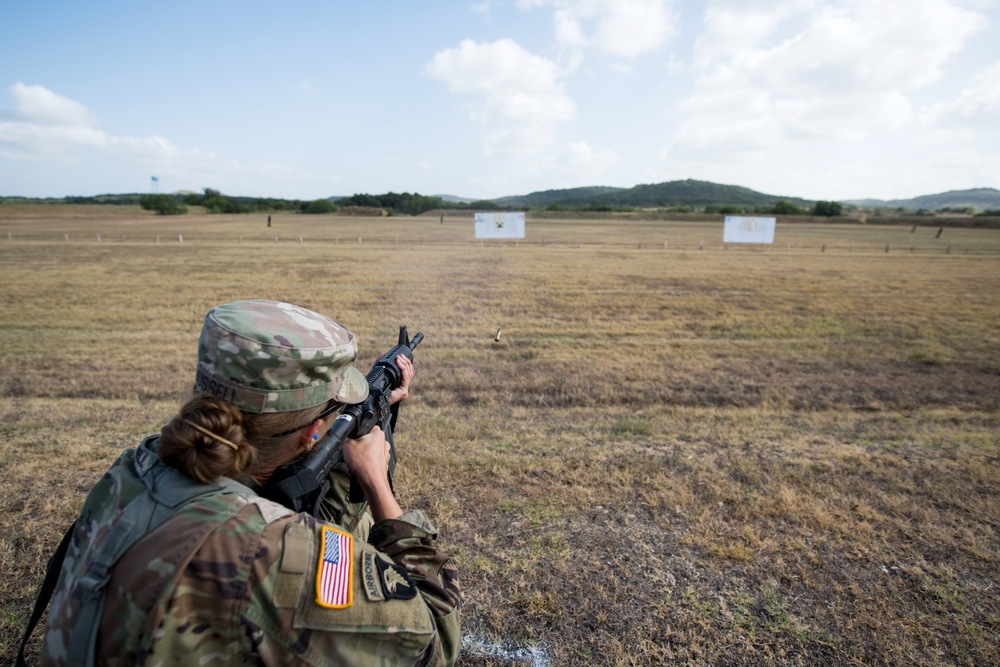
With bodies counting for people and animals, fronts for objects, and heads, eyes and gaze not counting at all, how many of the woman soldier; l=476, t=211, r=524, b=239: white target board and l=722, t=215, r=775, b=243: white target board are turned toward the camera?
2

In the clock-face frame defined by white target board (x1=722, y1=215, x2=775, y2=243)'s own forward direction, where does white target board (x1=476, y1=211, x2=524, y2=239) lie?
white target board (x1=476, y1=211, x2=524, y2=239) is roughly at 2 o'clock from white target board (x1=722, y1=215, x2=775, y2=243).

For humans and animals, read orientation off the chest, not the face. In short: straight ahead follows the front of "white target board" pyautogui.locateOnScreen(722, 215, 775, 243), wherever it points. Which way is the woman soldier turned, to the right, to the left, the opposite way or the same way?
the opposite way

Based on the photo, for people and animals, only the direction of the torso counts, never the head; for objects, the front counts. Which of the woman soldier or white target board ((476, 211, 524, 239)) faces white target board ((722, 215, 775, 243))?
the woman soldier

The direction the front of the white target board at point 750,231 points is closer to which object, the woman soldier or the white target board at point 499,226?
the woman soldier

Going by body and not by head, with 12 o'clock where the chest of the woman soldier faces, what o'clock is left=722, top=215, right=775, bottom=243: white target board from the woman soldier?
The white target board is roughly at 12 o'clock from the woman soldier.

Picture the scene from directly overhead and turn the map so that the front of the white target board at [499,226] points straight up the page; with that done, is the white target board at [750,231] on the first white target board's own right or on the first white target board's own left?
on the first white target board's own left

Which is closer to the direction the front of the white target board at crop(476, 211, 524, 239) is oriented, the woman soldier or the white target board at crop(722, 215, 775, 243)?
the woman soldier

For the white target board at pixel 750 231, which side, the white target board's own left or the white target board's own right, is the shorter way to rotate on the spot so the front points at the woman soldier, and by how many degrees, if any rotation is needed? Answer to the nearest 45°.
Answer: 0° — it already faces them

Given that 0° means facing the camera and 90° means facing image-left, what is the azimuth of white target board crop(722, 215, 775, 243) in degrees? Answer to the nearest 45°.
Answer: approximately 0°

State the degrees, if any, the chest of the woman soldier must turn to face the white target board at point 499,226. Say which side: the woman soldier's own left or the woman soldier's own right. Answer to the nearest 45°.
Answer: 0° — they already face it

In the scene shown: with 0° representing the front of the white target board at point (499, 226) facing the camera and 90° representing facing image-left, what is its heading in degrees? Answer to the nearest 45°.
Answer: approximately 0°
